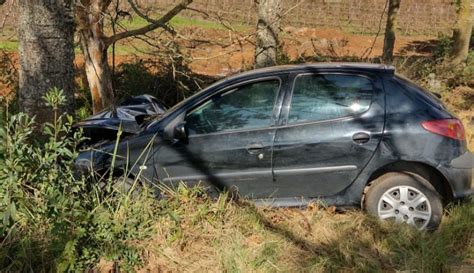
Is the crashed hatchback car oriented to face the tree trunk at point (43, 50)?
yes

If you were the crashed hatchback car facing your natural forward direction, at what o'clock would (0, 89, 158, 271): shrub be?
The shrub is roughly at 11 o'clock from the crashed hatchback car.

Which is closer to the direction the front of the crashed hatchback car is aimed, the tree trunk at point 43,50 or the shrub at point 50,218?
the tree trunk

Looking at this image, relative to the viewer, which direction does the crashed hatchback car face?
to the viewer's left

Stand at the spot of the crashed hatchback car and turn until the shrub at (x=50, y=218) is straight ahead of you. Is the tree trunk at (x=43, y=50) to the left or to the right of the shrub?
right
